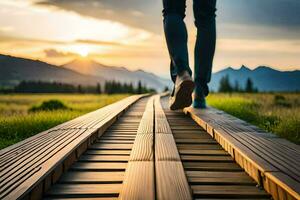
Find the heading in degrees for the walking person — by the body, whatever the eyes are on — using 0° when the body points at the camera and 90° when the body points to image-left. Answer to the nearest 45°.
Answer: approximately 180°
